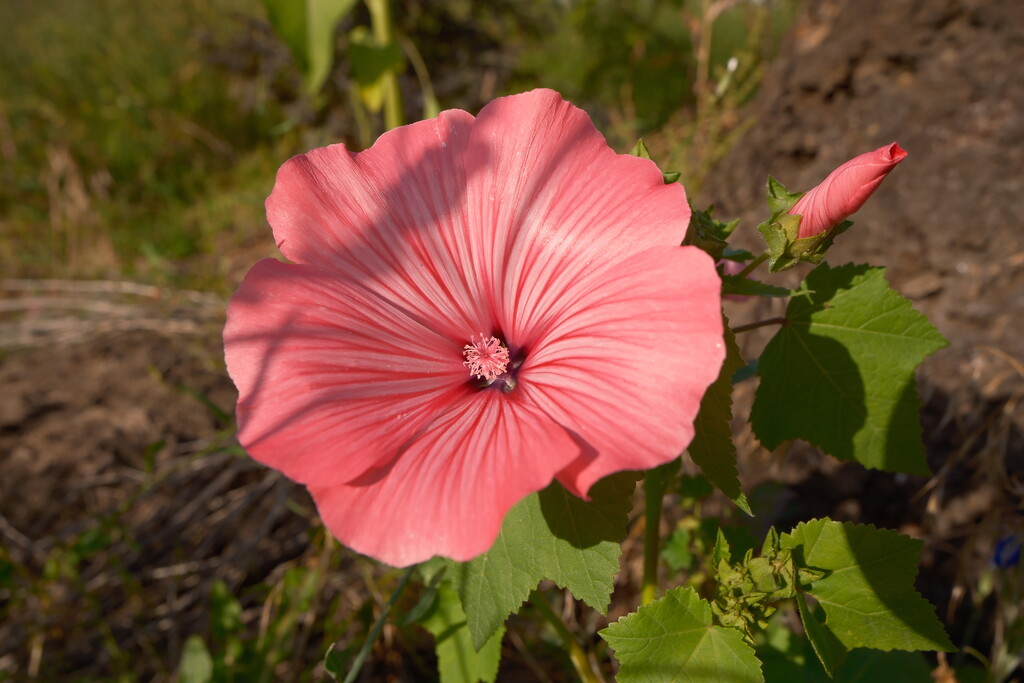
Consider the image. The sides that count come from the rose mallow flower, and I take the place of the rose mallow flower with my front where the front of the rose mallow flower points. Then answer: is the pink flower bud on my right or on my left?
on my left

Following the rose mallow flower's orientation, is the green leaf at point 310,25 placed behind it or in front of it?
behind

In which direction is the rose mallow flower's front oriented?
toward the camera

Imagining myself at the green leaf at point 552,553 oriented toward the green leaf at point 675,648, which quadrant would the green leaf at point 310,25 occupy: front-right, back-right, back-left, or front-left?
back-left

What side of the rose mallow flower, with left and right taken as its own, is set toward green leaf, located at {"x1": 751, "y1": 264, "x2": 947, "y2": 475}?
left
